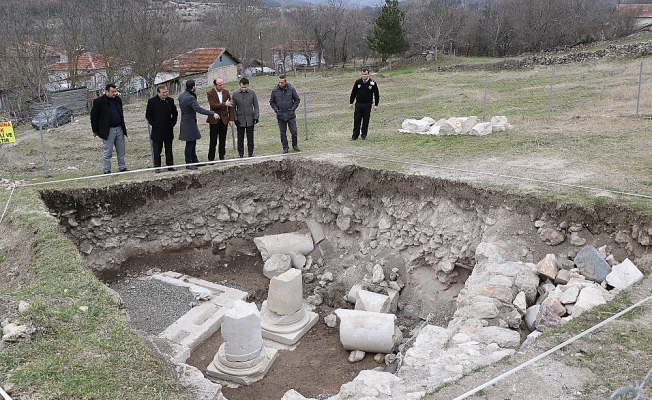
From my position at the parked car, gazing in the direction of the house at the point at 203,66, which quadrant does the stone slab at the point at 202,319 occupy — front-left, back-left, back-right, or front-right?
back-right

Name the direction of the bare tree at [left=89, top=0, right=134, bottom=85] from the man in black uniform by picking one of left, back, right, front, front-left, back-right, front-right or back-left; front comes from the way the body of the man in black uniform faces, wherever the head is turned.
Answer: back-right
